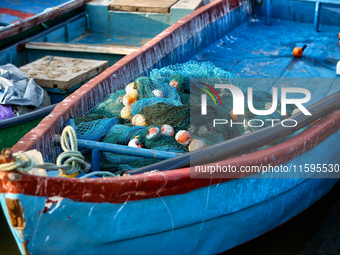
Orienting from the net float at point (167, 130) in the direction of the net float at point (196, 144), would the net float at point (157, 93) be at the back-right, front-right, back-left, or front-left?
back-left

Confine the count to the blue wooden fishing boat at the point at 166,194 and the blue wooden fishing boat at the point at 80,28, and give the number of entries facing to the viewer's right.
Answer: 0

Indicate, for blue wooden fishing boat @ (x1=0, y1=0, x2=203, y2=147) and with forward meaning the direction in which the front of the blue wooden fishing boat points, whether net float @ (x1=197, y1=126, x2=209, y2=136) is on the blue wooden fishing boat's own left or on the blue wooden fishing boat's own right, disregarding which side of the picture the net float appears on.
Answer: on the blue wooden fishing boat's own left

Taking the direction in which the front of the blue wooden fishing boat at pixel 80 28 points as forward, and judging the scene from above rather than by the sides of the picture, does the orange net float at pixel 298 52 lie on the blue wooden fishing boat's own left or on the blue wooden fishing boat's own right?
on the blue wooden fishing boat's own left

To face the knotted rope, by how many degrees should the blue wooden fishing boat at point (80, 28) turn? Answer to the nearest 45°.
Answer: approximately 45° to its left

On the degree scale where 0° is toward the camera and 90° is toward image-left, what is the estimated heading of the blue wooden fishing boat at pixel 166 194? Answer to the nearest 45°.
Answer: approximately 45°

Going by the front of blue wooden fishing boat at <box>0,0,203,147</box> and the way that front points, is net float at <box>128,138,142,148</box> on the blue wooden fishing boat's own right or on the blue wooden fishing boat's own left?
on the blue wooden fishing boat's own left

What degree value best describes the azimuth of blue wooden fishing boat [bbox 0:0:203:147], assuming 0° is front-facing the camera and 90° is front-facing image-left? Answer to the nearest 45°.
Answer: approximately 45°
